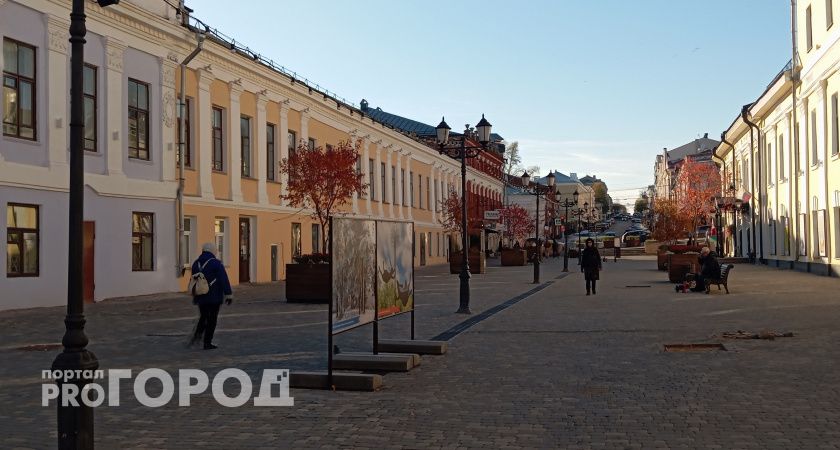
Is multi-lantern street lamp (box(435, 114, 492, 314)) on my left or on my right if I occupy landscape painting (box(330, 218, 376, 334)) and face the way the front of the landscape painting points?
on my left

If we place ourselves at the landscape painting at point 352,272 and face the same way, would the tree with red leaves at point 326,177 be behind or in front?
behind

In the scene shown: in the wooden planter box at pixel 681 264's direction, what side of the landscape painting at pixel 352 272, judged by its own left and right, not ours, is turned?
left

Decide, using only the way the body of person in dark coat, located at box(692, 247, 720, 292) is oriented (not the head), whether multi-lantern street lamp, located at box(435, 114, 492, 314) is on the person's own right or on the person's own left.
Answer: on the person's own left

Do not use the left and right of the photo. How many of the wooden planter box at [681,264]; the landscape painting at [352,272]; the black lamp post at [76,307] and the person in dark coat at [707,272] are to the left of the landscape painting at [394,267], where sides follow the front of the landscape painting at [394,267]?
2

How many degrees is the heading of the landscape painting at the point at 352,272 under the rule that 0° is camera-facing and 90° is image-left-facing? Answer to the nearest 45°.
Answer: approximately 315°

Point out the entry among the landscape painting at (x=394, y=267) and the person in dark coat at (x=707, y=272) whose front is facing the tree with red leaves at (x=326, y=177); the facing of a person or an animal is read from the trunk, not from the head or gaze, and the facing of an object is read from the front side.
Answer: the person in dark coat

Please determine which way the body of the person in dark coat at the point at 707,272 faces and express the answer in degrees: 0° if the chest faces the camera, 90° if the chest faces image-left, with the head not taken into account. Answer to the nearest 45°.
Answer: approximately 90°

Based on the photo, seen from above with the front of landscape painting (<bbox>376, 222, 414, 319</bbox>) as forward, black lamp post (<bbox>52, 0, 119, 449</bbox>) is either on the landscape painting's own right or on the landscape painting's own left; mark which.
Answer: on the landscape painting's own right

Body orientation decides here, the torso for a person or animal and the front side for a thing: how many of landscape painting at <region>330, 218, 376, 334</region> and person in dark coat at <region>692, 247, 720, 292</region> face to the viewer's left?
1

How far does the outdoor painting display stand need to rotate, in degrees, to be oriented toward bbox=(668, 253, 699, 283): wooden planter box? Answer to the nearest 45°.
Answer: approximately 90° to its left

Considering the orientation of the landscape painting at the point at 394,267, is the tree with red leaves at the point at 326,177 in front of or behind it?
behind

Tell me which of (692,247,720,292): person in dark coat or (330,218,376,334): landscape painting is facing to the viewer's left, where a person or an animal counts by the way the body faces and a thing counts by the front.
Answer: the person in dark coat

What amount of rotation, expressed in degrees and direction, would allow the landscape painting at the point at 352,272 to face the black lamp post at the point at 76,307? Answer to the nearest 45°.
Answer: approximately 90° to its right

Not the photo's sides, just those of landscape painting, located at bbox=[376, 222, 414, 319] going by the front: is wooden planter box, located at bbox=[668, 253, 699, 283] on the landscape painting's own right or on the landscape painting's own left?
on the landscape painting's own left
